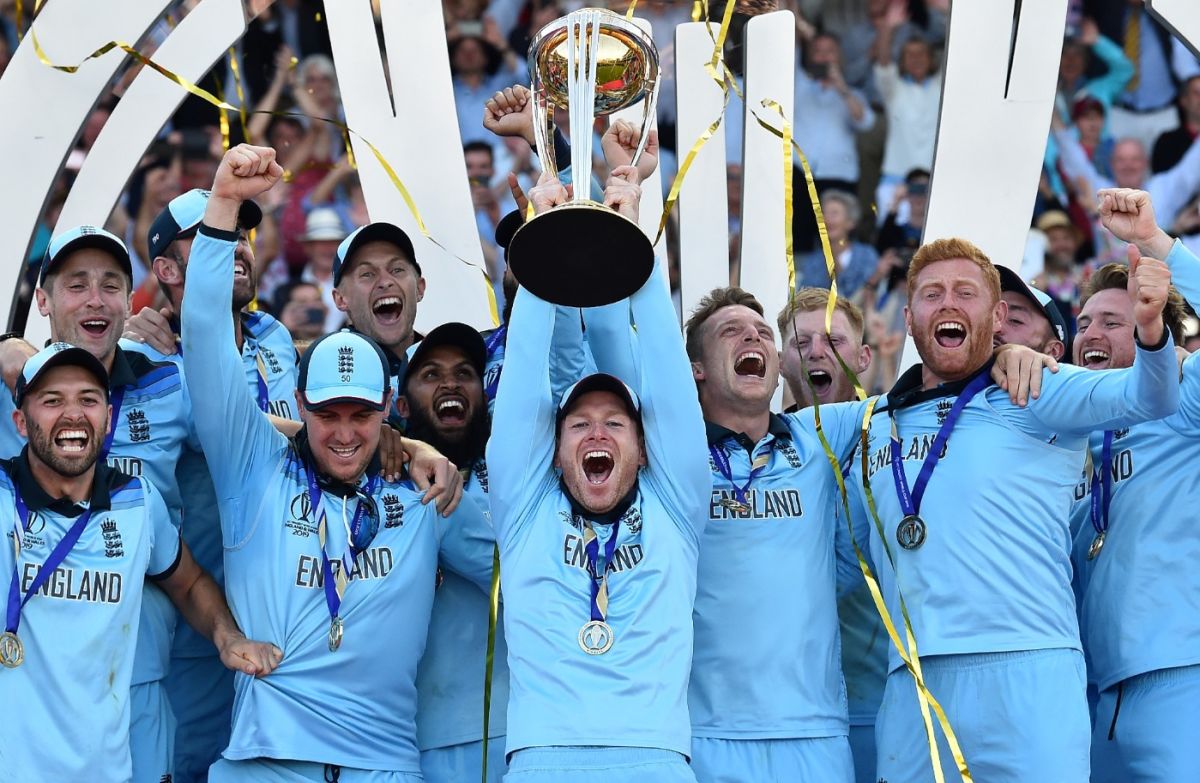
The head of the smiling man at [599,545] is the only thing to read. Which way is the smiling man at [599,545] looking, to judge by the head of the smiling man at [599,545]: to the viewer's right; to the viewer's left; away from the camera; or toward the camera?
toward the camera

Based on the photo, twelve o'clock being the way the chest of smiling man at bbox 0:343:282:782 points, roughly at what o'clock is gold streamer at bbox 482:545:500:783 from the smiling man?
The gold streamer is roughly at 9 o'clock from the smiling man.

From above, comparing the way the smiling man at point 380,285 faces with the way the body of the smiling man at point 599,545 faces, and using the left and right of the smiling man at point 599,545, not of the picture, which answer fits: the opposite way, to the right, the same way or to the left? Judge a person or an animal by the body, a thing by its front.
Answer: the same way

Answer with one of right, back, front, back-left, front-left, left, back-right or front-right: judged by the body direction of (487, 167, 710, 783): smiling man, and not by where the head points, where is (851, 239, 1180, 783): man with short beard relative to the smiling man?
left

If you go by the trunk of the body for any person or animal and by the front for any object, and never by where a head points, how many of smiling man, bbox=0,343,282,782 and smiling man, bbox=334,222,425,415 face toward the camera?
2

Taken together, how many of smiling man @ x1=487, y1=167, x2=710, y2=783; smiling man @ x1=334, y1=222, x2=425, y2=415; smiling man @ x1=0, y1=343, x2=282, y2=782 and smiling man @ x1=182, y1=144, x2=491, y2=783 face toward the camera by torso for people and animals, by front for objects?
4

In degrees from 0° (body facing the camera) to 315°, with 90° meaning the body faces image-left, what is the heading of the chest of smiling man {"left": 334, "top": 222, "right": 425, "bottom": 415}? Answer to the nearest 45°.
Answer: approximately 0°

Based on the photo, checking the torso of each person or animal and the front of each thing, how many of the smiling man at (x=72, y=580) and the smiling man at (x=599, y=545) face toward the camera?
2

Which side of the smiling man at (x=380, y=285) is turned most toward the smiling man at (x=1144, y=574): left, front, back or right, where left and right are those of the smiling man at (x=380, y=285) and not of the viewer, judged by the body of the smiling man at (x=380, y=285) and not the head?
left

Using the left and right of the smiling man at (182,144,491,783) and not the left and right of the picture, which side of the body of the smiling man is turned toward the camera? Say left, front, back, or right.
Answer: front

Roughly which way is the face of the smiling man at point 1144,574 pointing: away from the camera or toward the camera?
toward the camera

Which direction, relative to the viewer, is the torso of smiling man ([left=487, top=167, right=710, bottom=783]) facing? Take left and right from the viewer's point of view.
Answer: facing the viewer

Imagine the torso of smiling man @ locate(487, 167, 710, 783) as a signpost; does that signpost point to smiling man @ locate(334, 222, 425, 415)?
no

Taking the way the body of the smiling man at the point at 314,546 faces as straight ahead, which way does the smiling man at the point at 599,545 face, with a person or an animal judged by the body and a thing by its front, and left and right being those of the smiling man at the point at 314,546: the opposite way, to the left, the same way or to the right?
the same way
